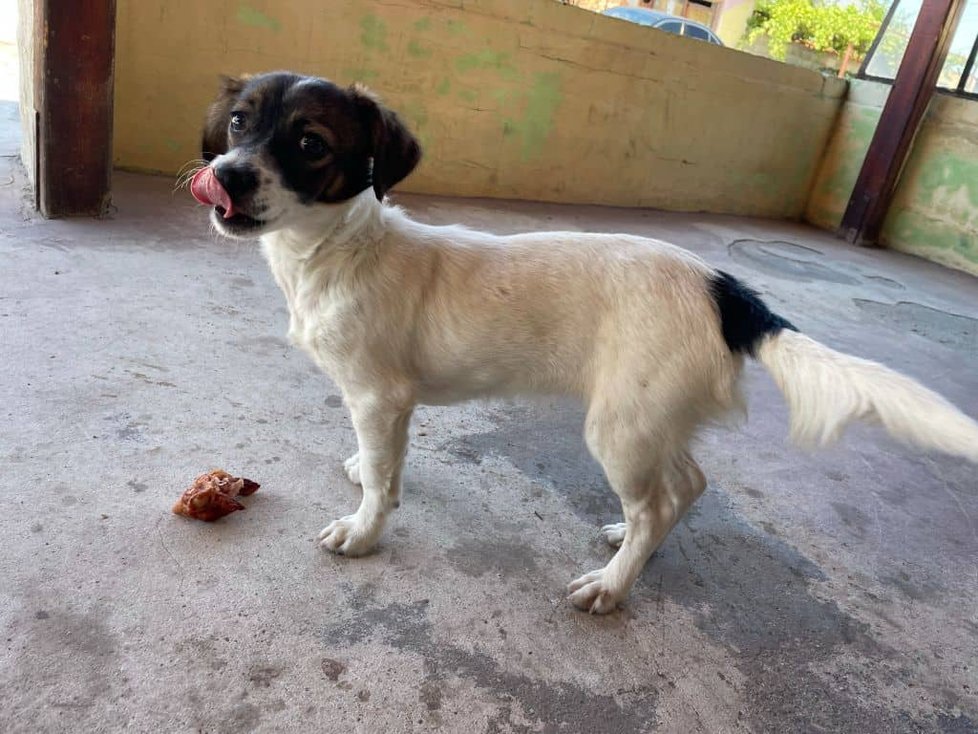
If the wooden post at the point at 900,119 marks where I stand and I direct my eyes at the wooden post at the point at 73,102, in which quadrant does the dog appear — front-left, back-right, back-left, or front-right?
front-left

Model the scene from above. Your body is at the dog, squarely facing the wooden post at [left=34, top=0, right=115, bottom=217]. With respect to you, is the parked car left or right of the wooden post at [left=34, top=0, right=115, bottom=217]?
right

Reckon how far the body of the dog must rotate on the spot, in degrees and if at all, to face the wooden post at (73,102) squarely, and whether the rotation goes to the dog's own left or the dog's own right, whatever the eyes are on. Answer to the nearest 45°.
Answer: approximately 45° to the dog's own right

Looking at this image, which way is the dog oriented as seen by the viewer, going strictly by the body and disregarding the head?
to the viewer's left

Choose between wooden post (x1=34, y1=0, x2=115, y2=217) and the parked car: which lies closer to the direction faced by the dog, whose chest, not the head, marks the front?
the wooden post

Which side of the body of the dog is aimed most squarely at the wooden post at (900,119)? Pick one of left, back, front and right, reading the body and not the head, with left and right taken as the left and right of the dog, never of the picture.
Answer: right

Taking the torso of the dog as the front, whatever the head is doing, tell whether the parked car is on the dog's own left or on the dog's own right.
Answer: on the dog's own right

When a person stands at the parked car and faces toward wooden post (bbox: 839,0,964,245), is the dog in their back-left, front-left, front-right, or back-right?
front-right

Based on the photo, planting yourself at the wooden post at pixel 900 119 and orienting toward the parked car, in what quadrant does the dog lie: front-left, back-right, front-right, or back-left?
back-left
